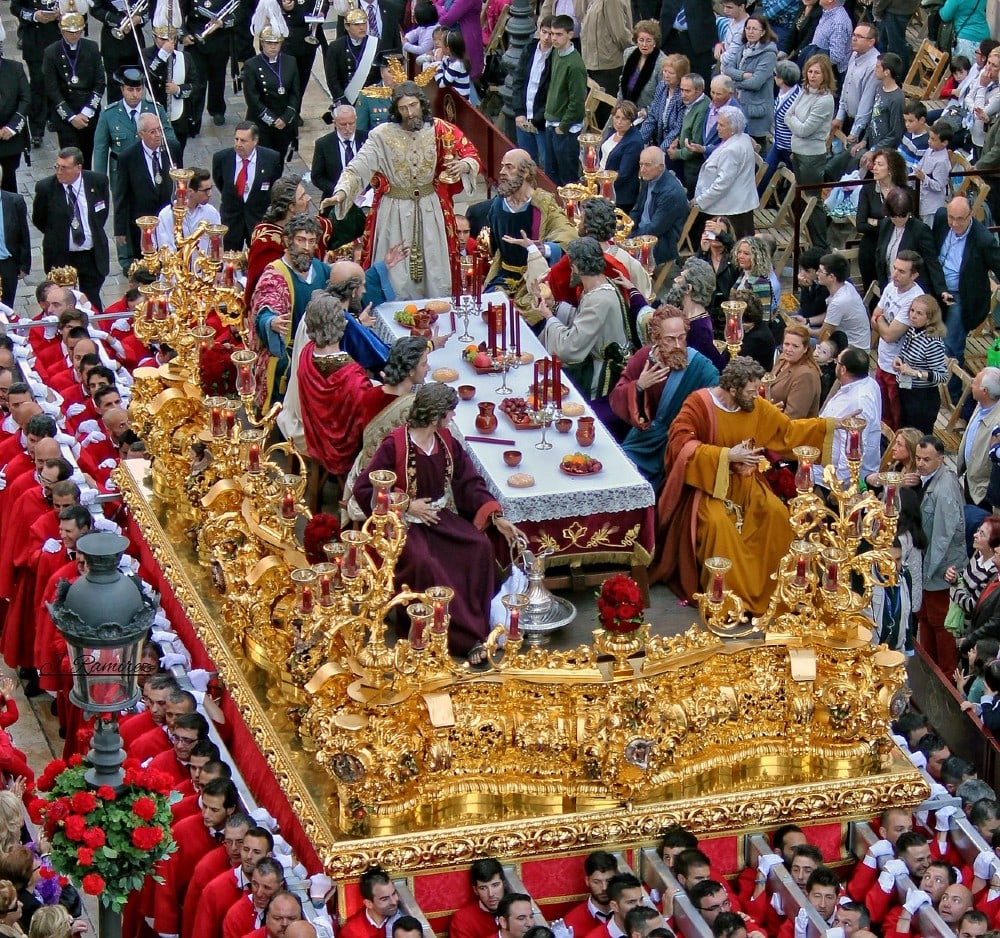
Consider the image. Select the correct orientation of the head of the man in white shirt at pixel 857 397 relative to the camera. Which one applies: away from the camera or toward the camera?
away from the camera

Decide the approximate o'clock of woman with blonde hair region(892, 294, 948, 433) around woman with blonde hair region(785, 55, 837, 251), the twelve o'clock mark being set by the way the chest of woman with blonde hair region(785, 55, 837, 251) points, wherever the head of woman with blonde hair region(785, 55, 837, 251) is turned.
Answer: woman with blonde hair region(892, 294, 948, 433) is roughly at 10 o'clock from woman with blonde hair region(785, 55, 837, 251).

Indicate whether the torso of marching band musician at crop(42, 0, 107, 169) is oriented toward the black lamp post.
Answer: yes

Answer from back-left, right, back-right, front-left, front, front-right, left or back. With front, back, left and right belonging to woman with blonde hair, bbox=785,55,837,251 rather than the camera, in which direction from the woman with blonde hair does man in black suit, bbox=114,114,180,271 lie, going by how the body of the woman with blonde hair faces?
front-right

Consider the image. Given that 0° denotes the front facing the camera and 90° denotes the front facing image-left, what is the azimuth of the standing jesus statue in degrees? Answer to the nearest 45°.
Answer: approximately 0°
